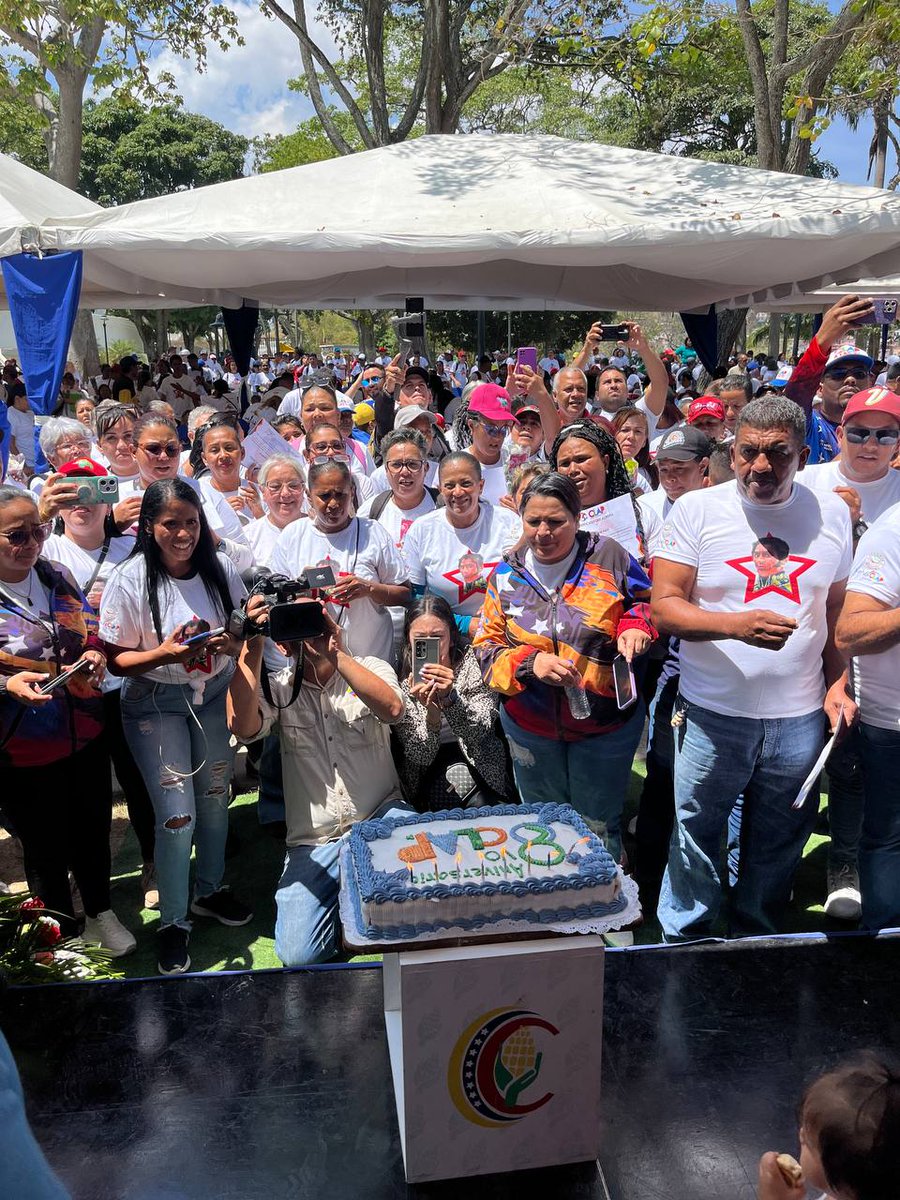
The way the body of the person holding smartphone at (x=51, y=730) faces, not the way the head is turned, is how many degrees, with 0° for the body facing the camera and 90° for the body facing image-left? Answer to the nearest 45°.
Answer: approximately 315°

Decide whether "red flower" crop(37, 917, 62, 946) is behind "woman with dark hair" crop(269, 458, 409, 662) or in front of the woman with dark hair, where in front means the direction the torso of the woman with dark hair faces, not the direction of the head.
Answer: in front

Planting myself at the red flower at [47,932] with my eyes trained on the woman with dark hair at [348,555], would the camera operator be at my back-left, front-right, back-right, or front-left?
front-right

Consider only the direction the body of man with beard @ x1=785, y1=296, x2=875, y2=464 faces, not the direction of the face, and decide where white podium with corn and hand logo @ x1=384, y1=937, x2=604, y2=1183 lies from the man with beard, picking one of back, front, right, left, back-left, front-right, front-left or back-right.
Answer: front-right

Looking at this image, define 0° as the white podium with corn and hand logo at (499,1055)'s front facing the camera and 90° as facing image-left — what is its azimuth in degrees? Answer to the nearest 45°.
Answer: approximately 0°

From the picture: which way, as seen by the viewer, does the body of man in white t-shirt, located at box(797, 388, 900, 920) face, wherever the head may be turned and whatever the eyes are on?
toward the camera

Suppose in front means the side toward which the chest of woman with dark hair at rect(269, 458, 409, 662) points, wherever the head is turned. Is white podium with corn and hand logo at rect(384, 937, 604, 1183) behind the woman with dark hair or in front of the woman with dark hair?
in front

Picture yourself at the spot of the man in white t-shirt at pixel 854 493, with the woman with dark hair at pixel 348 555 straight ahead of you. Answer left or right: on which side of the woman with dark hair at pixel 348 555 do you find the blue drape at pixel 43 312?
right

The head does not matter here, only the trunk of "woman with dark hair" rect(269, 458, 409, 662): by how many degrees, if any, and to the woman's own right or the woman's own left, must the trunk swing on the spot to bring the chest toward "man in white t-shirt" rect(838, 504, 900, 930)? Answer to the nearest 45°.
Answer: approximately 45° to the woman's own left

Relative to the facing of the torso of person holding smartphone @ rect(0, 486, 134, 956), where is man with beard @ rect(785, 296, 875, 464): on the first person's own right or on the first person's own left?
on the first person's own left

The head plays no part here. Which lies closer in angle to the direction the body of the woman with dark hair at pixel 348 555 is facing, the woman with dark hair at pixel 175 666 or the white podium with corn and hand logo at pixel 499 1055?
the white podium with corn and hand logo

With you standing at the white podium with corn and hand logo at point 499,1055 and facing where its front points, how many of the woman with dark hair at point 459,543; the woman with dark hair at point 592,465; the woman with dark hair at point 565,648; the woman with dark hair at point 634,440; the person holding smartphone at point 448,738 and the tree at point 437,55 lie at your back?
6

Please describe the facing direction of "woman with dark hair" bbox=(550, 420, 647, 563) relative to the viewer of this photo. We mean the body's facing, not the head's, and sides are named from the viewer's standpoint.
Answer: facing the viewer and to the left of the viewer

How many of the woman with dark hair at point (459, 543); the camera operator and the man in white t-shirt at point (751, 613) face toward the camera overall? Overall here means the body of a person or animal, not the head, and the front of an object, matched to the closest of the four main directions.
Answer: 3

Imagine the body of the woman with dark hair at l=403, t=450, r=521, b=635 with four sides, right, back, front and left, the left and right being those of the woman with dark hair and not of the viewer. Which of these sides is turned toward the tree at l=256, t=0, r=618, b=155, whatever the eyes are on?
back

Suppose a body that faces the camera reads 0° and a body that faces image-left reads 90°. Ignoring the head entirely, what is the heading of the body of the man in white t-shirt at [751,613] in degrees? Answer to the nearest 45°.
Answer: approximately 0°

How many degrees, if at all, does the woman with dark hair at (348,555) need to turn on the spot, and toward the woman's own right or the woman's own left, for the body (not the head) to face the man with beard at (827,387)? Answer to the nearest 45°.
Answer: approximately 135° to the woman's own left

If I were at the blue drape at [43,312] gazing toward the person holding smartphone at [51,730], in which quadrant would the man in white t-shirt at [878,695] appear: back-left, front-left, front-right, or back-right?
front-left
